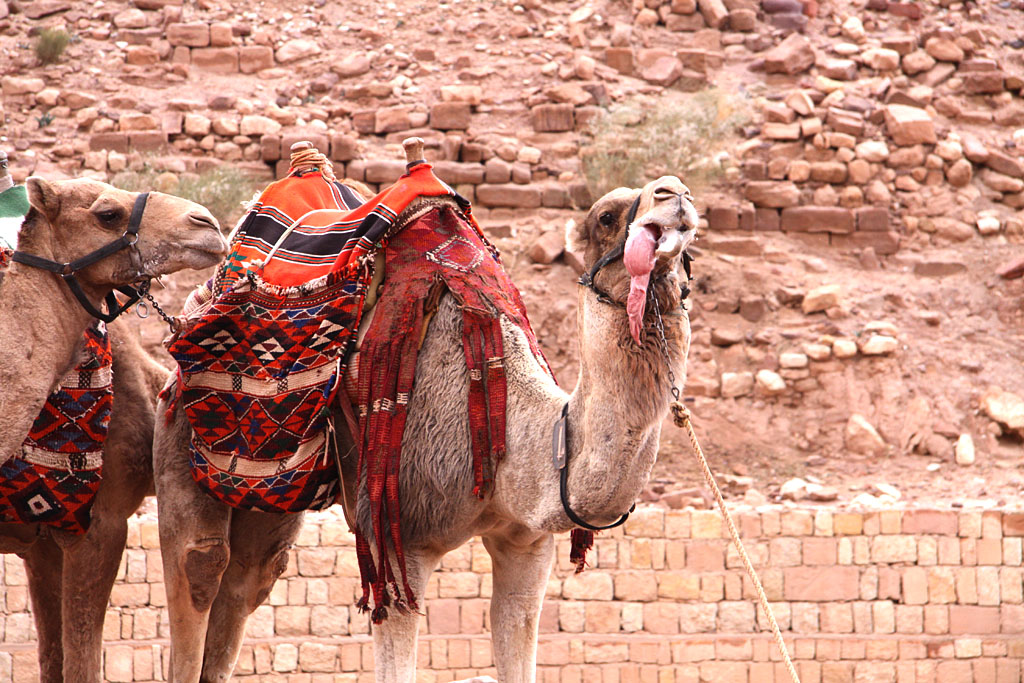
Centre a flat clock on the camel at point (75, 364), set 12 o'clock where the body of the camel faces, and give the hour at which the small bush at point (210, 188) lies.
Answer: The small bush is roughly at 9 o'clock from the camel.

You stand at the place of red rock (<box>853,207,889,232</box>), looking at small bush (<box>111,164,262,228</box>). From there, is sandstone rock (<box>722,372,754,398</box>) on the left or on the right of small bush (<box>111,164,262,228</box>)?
left

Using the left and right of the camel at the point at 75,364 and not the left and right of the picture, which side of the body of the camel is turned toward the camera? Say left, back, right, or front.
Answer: right

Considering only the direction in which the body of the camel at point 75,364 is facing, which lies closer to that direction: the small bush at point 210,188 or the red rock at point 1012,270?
the red rock

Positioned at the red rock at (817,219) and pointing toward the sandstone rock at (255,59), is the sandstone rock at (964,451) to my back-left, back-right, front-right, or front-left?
back-left

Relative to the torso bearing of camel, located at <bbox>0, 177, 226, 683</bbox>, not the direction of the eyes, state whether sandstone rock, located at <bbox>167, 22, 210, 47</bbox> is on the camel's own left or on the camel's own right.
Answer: on the camel's own left

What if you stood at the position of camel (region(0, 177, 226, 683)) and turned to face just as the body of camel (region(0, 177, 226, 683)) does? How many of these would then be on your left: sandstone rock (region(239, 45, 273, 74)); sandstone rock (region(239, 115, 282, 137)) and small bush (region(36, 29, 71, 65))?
3

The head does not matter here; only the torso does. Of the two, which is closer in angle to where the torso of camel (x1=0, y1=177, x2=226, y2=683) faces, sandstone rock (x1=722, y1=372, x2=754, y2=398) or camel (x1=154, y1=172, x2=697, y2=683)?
the camel

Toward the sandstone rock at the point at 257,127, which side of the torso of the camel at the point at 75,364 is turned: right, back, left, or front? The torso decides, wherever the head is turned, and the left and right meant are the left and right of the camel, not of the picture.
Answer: left
